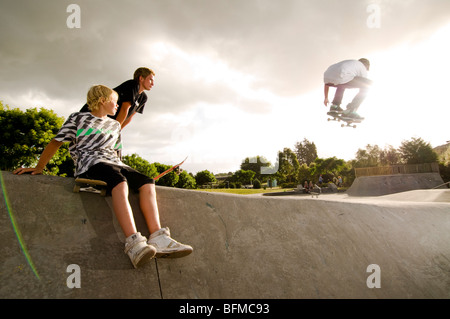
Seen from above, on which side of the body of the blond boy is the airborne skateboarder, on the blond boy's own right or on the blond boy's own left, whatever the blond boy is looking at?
on the blond boy's own left

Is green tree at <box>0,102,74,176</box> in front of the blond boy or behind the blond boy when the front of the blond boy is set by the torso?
behind

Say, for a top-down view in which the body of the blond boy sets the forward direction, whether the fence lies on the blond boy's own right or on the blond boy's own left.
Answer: on the blond boy's own left

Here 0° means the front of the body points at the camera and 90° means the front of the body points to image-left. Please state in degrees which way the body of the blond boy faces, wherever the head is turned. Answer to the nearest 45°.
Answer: approximately 315°

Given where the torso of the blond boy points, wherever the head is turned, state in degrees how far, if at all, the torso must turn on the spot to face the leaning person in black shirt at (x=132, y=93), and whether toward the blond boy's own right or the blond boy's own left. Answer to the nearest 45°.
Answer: approximately 135° to the blond boy's own left
